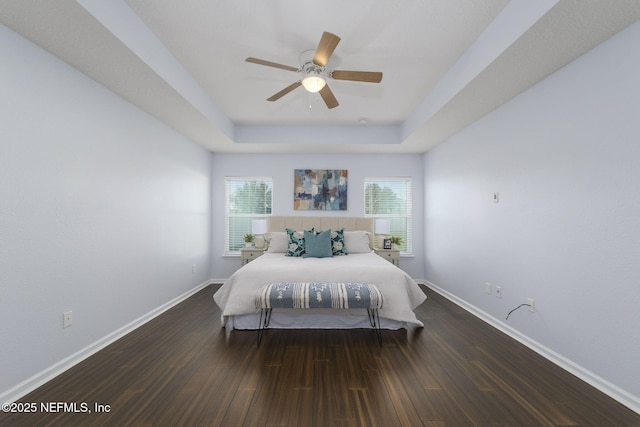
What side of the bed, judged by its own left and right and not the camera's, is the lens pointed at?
front

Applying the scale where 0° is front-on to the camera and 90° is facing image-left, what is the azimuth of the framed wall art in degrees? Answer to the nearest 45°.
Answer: approximately 0°

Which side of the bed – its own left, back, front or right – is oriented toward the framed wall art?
back

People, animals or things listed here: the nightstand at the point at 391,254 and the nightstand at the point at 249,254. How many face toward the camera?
2

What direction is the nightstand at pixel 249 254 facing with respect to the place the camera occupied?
facing the viewer

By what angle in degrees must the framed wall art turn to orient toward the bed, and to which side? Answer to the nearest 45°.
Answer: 0° — it already faces it

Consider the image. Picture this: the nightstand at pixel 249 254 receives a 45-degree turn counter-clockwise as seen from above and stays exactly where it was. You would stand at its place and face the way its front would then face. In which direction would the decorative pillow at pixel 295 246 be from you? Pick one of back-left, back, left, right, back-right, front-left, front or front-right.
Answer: front

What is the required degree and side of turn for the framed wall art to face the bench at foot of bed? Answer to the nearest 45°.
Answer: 0° — it already faces it
